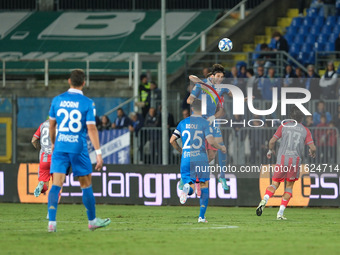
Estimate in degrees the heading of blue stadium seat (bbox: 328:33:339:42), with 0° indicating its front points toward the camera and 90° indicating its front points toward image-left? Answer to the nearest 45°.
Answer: approximately 45°

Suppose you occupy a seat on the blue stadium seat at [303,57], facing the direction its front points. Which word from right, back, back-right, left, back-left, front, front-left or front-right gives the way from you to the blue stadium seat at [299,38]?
back-right

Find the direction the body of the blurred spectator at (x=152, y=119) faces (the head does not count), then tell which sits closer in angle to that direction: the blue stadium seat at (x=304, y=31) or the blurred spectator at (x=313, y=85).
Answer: the blurred spectator

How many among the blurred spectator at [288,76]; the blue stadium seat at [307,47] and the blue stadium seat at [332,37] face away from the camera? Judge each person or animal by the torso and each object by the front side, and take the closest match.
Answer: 0

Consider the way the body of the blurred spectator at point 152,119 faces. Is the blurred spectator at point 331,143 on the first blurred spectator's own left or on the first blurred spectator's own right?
on the first blurred spectator's own left

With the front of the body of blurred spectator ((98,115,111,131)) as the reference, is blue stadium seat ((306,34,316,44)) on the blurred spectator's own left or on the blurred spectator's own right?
on the blurred spectator's own left

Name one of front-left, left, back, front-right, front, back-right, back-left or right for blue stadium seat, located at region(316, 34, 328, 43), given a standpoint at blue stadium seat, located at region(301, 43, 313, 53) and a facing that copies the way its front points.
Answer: back-left

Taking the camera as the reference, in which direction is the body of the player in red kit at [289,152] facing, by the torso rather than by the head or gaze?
away from the camera

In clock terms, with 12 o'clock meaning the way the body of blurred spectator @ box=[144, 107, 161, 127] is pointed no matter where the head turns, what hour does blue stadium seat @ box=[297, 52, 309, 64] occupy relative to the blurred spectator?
The blue stadium seat is roughly at 8 o'clock from the blurred spectator.

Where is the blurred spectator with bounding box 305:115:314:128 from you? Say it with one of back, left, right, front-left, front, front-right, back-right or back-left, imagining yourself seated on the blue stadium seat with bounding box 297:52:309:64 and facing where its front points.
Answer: front-left

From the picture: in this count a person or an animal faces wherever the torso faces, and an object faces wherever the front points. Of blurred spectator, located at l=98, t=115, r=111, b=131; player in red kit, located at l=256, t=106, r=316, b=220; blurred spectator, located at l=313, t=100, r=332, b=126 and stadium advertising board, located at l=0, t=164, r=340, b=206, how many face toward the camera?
3

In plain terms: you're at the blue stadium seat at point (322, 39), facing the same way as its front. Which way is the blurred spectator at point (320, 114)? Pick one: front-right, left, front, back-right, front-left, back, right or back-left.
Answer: front-left

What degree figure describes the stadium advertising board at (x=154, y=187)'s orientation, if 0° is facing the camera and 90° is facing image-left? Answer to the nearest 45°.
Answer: approximately 0°

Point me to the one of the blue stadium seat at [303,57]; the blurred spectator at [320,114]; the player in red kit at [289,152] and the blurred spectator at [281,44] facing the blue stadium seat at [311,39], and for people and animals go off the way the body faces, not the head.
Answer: the player in red kit
